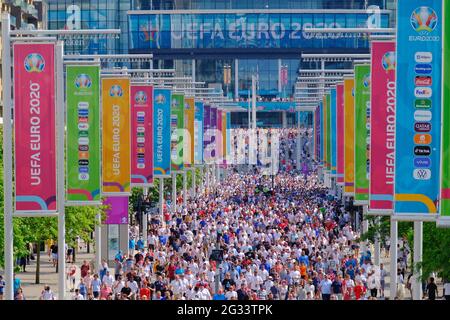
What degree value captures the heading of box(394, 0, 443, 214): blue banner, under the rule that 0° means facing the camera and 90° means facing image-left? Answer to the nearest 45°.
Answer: approximately 0°

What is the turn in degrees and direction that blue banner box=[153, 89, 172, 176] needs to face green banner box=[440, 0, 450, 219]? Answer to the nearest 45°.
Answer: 0° — it already faces it

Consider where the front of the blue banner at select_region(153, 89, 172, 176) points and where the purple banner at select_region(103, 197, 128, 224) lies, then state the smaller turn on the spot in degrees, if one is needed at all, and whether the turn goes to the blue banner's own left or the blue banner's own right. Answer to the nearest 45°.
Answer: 0° — it already faces it

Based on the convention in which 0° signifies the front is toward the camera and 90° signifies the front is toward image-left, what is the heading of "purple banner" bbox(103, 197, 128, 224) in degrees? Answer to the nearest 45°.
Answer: approximately 0°

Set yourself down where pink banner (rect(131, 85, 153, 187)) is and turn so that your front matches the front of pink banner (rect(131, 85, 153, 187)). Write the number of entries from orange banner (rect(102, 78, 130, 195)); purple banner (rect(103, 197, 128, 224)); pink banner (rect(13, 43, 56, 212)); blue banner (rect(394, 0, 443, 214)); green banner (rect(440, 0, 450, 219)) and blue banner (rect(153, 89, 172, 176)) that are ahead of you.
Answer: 5

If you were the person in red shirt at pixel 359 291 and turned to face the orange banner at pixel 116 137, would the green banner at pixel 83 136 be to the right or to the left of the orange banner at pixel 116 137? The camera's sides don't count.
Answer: left

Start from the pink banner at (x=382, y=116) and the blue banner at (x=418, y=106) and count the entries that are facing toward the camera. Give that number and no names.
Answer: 2
